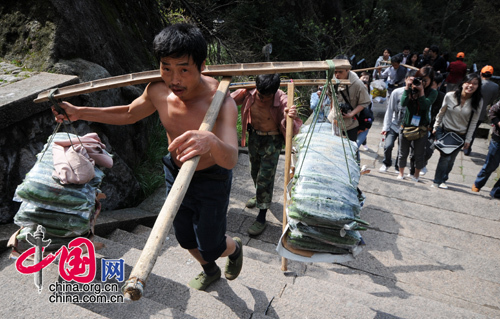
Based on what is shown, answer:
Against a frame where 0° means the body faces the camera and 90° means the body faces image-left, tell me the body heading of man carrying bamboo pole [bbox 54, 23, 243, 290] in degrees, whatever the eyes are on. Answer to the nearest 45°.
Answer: approximately 45°

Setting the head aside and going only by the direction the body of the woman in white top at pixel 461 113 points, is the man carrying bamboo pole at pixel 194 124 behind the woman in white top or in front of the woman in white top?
in front

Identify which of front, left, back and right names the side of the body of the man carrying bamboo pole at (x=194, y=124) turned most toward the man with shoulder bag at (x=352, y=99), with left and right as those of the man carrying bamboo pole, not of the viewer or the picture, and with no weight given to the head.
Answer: back

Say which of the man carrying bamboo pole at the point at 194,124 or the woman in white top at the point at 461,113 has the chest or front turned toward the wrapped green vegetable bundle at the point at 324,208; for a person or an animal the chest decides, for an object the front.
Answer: the woman in white top

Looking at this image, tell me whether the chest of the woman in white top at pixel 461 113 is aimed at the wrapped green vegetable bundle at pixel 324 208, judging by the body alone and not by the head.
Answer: yes

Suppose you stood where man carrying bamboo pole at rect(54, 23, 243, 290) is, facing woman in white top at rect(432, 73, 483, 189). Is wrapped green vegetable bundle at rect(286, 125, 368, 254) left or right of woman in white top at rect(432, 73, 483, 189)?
right

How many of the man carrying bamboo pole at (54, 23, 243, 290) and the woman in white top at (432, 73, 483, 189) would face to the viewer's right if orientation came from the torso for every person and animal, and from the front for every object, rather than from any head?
0

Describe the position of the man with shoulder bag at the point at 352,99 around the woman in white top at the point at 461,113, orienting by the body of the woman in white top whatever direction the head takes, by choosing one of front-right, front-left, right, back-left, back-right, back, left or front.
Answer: front-right

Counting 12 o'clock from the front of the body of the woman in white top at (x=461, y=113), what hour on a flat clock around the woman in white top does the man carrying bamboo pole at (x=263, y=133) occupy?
The man carrying bamboo pole is roughly at 1 o'clock from the woman in white top.

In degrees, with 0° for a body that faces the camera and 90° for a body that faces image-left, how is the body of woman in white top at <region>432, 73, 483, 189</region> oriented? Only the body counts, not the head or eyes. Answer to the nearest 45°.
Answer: approximately 0°
